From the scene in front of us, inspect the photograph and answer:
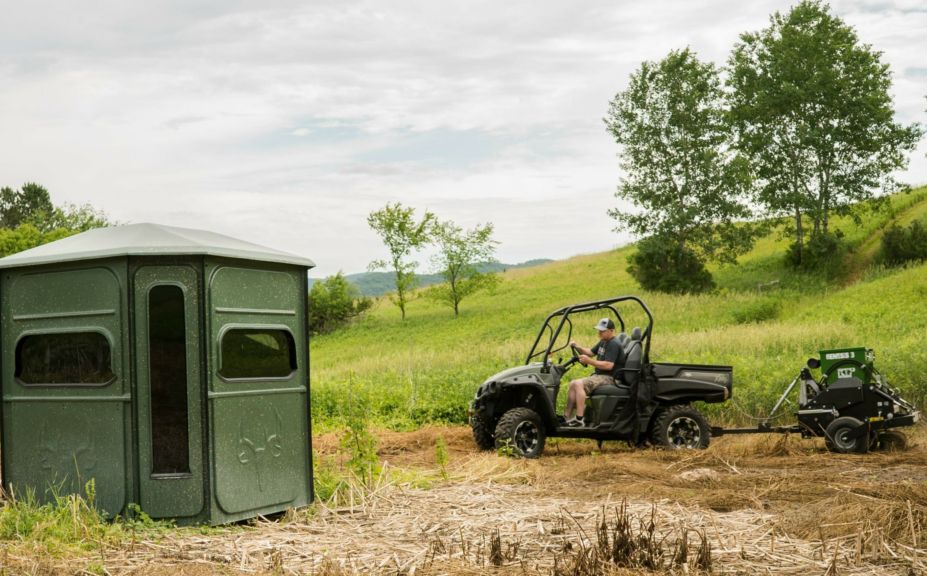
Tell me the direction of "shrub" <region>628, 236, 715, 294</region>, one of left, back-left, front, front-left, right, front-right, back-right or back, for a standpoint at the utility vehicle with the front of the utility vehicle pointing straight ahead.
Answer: back-right

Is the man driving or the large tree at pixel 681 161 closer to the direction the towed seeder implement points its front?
the man driving

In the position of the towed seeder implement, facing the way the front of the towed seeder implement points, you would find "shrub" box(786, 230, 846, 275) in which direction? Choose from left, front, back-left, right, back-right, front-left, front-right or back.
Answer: right

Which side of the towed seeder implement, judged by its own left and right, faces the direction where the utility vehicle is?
front

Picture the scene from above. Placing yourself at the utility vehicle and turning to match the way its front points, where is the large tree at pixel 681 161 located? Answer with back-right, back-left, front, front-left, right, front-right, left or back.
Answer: back-right

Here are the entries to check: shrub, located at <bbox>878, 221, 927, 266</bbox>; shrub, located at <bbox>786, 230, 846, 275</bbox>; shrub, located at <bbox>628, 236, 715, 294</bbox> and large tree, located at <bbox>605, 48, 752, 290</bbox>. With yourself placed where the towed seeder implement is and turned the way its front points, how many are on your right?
4

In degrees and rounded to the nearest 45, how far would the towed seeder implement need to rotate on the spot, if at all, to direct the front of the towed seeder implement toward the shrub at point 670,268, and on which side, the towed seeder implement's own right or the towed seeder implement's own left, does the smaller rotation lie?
approximately 90° to the towed seeder implement's own right

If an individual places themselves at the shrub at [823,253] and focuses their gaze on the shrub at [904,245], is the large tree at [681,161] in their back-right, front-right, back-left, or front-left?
back-right

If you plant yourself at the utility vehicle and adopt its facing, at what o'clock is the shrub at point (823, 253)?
The shrub is roughly at 5 o'clock from the utility vehicle.

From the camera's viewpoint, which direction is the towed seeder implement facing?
to the viewer's left

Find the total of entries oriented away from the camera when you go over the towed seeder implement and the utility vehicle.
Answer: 0
